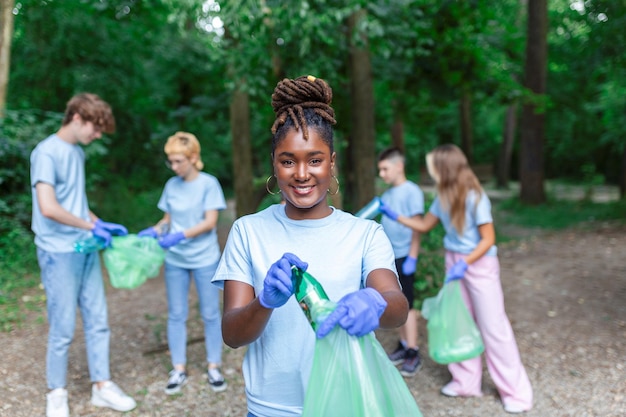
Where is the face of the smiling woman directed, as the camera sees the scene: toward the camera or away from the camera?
toward the camera

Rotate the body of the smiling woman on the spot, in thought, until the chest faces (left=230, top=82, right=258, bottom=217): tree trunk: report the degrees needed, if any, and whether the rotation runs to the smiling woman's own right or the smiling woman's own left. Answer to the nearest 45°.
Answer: approximately 180°

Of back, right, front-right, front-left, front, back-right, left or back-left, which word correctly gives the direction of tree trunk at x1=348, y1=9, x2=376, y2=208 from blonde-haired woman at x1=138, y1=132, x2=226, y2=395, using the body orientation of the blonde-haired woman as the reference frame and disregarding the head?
back

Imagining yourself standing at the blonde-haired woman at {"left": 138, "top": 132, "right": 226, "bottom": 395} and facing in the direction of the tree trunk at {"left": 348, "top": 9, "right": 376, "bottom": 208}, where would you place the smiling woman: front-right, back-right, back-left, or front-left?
back-right

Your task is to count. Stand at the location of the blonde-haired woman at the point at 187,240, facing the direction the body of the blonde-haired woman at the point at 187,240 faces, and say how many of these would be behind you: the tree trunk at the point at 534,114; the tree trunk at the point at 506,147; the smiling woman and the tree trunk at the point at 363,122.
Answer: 3

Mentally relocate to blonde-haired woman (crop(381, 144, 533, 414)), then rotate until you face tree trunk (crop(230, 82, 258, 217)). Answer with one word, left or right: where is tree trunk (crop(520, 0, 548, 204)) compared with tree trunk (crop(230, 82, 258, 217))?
right

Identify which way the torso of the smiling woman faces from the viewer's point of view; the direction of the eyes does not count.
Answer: toward the camera

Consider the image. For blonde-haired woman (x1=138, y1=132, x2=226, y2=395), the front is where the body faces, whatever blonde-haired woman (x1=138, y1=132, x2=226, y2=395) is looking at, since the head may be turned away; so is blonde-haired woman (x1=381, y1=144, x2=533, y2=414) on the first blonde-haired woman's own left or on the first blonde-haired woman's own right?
on the first blonde-haired woman's own left

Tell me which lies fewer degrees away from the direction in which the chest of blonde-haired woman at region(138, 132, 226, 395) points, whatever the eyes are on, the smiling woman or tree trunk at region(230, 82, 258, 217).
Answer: the smiling woman

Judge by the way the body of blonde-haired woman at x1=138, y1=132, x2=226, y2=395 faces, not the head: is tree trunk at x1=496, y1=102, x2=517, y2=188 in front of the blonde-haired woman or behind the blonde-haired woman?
behind

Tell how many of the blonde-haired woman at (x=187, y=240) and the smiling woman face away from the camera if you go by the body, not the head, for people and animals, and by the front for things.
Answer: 0

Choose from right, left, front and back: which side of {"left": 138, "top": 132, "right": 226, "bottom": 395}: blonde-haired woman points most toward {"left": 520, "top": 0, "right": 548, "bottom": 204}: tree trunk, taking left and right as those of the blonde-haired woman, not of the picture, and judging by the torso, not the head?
back

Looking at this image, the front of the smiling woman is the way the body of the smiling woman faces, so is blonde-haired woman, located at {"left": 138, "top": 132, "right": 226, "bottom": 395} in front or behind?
behind

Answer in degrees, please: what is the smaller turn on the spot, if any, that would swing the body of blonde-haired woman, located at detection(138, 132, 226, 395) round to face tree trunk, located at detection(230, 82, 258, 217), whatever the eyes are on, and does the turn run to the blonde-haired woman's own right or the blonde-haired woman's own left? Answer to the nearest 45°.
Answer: approximately 135° to the blonde-haired woman's own right

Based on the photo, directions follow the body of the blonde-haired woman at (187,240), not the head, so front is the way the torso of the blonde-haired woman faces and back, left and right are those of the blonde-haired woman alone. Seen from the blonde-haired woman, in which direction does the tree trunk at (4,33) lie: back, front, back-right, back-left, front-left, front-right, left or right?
right

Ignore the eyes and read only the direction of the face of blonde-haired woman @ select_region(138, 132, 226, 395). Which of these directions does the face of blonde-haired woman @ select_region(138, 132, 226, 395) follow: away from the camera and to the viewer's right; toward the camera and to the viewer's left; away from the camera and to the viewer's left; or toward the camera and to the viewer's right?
toward the camera and to the viewer's left
